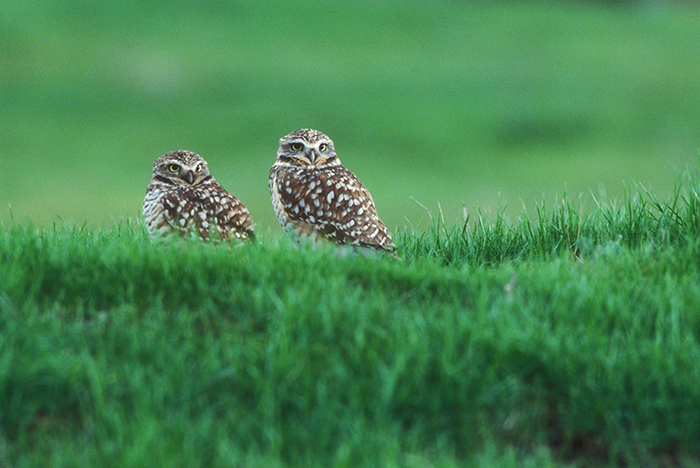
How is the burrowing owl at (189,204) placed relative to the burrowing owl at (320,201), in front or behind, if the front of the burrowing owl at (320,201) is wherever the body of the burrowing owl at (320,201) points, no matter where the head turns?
in front
